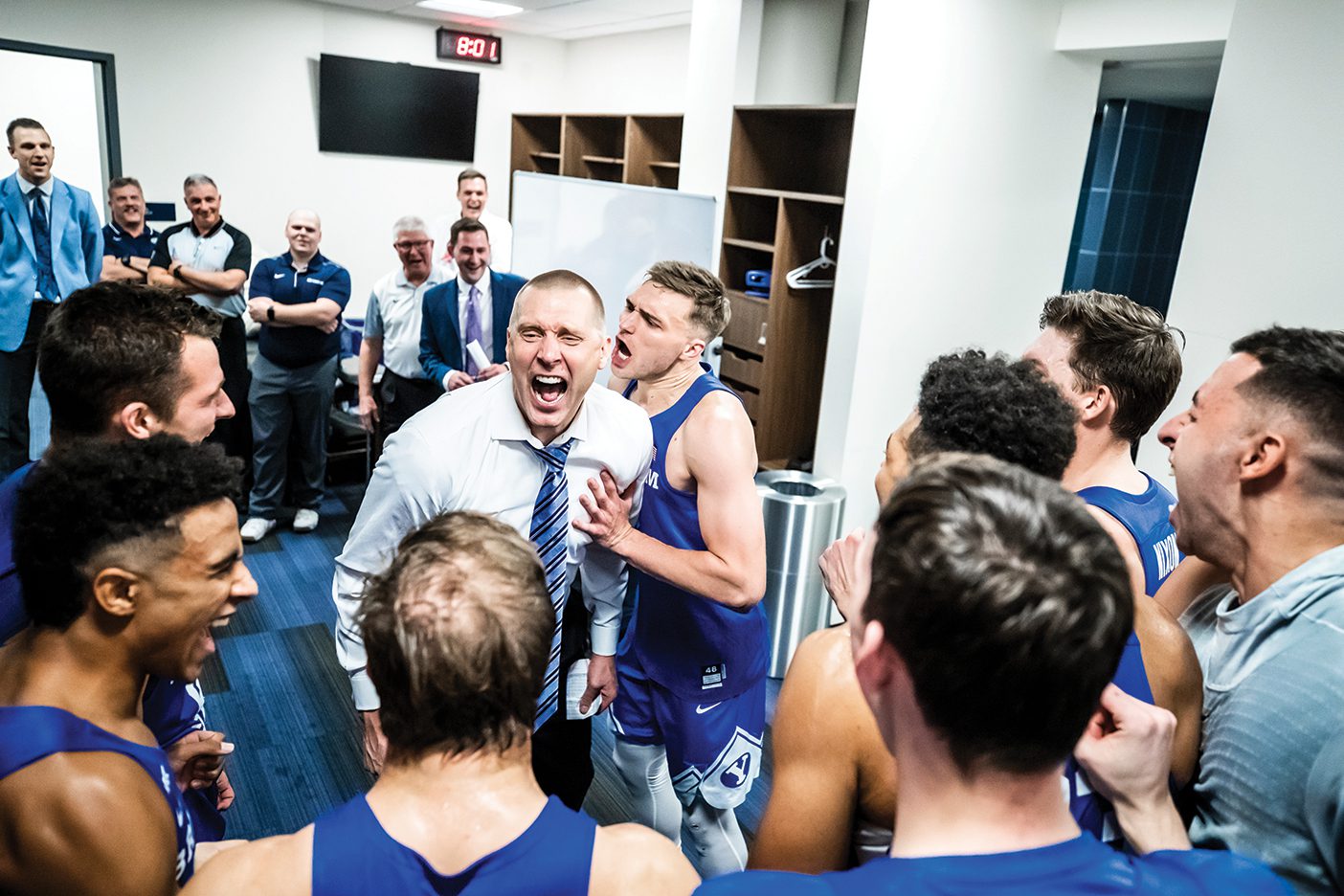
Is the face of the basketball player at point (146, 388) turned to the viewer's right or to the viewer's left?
to the viewer's right

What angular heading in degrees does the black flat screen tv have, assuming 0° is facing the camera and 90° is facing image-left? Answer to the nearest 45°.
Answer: approximately 0°

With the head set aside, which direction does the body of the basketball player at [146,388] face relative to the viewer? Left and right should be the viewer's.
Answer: facing to the right of the viewer

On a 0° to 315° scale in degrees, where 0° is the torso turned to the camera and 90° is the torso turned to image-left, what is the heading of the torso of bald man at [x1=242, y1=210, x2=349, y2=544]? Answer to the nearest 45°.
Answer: approximately 0°

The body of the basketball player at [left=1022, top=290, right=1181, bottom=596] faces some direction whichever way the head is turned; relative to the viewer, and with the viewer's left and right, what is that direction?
facing away from the viewer and to the left of the viewer

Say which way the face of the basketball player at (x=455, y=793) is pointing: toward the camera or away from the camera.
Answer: away from the camera

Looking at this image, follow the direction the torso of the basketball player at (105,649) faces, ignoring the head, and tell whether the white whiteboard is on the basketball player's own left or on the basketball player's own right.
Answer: on the basketball player's own left

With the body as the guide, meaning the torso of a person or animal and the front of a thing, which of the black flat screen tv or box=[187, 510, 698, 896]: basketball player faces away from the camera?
the basketball player

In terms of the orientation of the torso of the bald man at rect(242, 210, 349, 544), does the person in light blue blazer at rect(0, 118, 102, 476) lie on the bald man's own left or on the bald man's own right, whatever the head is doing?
on the bald man's own right

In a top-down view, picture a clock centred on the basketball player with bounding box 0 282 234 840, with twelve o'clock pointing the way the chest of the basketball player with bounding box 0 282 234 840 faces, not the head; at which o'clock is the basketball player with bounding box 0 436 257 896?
the basketball player with bounding box 0 436 257 896 is roughly at 3 o'clock from the basketball player with bounding box 0 282 234 840.

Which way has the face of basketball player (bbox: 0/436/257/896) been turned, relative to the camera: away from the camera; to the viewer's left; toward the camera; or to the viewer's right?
to the viewer's right

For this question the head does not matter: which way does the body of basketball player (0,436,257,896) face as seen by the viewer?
to the viewer's right

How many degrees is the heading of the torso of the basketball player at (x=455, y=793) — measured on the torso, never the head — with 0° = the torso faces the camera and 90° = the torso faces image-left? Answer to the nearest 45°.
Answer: approximately 180°
